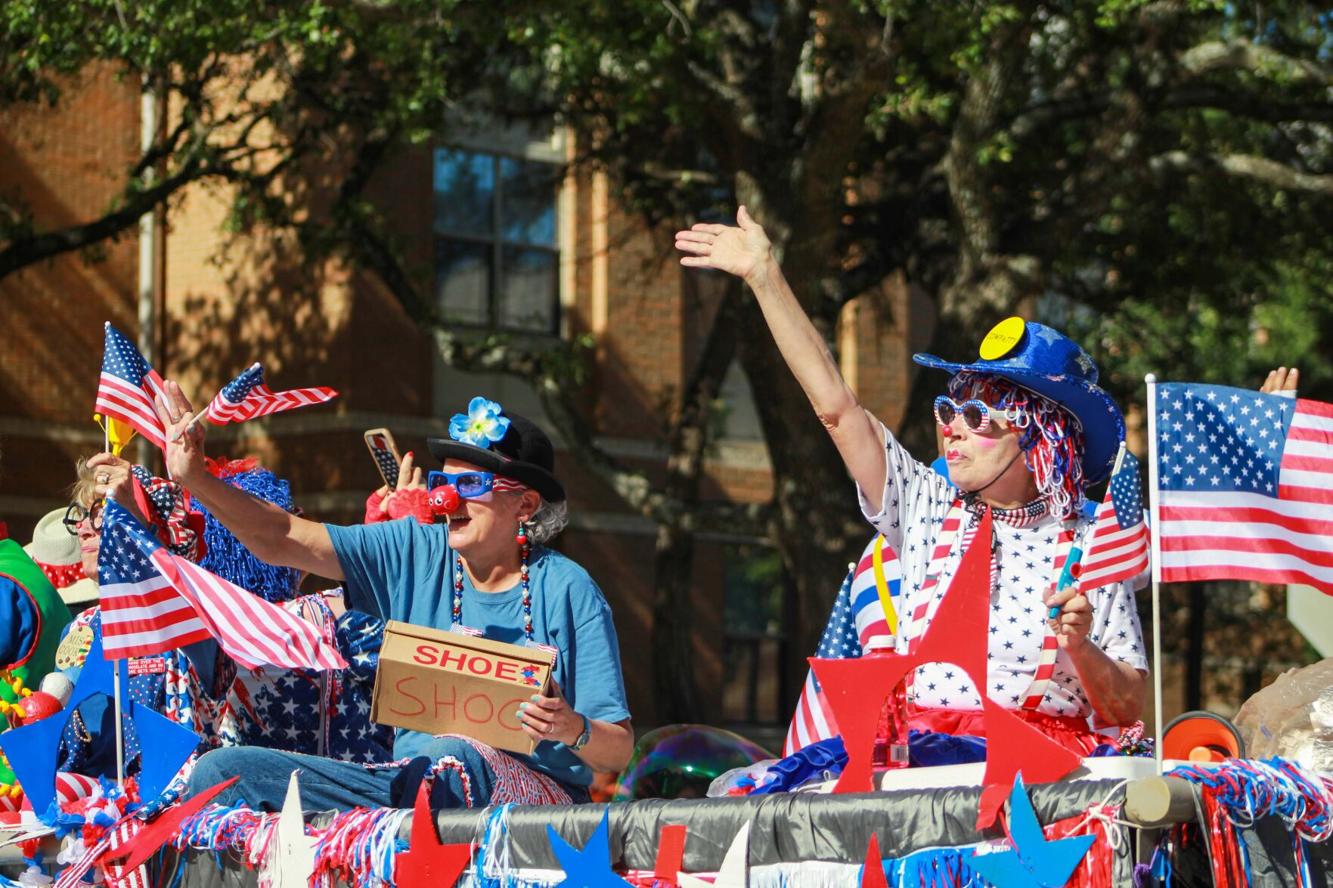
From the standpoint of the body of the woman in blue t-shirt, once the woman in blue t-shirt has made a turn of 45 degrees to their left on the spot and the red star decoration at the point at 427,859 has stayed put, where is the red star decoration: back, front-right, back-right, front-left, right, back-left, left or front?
front

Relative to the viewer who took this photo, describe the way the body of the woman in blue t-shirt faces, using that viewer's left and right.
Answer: facing the viewer and to the left of the viewer

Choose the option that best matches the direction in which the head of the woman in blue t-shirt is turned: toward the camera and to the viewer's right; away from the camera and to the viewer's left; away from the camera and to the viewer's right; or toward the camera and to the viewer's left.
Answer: toward the camera and to the viewer's left

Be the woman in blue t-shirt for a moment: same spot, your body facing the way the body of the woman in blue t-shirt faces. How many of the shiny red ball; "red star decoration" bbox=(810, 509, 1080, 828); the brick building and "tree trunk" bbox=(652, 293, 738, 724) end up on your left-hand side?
1

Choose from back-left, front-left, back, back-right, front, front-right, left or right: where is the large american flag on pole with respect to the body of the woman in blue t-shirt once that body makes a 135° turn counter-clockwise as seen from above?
front-right

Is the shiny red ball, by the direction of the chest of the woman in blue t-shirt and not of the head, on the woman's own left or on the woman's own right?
on the woman's own right

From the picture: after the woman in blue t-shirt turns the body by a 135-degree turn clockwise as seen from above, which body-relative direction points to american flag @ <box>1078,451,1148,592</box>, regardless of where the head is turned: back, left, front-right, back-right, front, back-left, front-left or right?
back-right

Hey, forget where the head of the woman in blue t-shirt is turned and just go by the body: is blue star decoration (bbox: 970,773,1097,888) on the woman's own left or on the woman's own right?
on the woman's own left

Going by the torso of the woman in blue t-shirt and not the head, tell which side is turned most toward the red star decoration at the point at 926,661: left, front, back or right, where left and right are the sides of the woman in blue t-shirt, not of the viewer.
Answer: left

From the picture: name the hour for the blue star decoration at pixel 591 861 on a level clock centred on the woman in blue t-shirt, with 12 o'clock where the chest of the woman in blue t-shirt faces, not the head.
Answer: The blue star decoration is roughly at 10 o'clock from the woman in blue t-shirt.

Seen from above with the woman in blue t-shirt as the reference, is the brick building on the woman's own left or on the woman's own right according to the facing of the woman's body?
on the woman's own right

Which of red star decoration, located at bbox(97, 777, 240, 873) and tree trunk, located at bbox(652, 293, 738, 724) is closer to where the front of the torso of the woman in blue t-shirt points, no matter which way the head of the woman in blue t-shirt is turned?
the red star decoration

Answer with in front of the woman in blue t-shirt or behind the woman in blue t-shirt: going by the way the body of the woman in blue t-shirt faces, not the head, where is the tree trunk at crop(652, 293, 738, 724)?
behind
